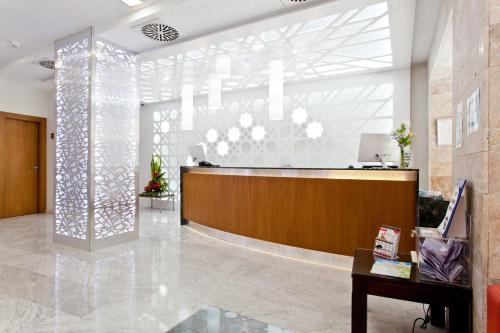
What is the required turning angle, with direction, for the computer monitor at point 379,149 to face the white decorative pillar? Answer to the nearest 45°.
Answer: approximately 90° to its left

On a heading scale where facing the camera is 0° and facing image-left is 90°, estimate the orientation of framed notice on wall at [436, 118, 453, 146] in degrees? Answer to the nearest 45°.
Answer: approximately 45°

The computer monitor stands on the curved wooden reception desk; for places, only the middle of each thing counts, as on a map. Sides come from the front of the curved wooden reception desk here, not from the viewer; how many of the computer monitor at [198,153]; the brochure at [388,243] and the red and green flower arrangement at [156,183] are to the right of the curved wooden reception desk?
2

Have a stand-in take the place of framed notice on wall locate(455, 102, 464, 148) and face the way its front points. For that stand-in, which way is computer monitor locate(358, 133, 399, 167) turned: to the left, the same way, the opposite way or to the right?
to the right

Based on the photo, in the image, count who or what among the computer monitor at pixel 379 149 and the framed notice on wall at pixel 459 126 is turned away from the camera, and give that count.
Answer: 1

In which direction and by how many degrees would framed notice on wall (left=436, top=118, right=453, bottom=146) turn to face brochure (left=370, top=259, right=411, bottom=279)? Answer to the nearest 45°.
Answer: approximately 45° to its left

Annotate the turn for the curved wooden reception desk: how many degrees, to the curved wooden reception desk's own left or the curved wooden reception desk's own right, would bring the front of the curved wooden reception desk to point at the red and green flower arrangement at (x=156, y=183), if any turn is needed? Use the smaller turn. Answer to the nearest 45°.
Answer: approximately 90° to the curved wooden reception desk's own right

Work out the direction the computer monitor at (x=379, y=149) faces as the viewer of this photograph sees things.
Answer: facing away from the viewer

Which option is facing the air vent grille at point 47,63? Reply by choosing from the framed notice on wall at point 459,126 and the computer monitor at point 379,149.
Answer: the framed notice on wall

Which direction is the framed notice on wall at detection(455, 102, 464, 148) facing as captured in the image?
to the viewer's left

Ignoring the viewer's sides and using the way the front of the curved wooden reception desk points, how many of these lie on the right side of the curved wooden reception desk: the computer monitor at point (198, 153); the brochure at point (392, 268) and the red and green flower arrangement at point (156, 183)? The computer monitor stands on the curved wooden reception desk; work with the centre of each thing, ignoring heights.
2

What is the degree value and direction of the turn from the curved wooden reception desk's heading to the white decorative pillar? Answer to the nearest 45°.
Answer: approximately 45° to its right
